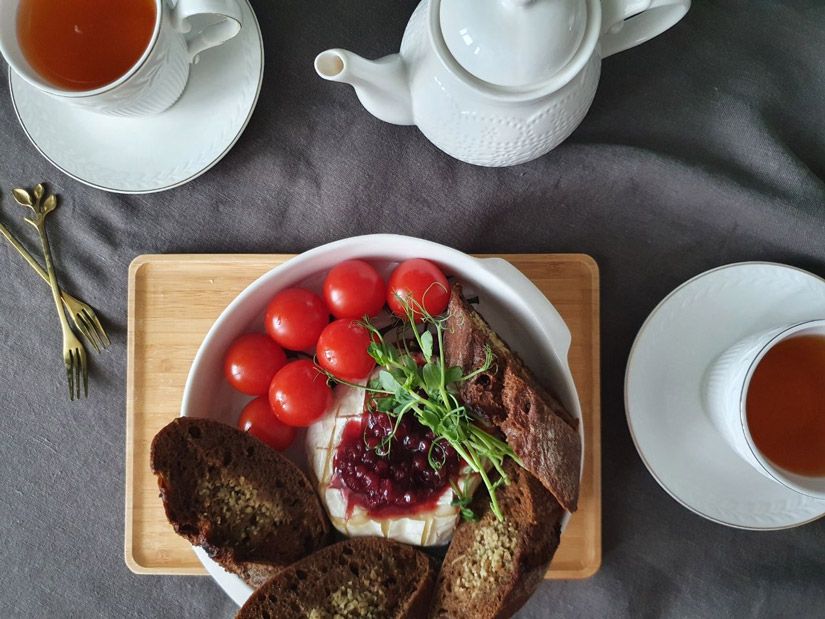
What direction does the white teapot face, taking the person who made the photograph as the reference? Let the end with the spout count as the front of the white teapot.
facing to the left of the viewer
